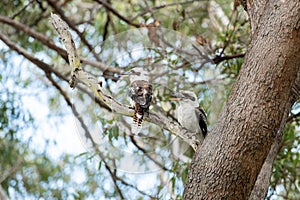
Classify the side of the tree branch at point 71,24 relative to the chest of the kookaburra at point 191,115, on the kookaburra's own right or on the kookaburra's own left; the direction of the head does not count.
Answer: on the kookaburra's own right
